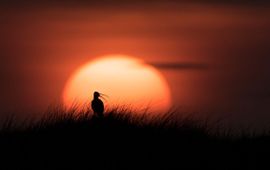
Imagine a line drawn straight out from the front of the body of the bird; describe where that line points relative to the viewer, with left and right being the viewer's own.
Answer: facing to the right of the viewer
